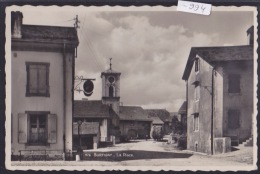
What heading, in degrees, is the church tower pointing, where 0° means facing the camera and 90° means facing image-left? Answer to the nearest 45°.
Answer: approximately 0°
